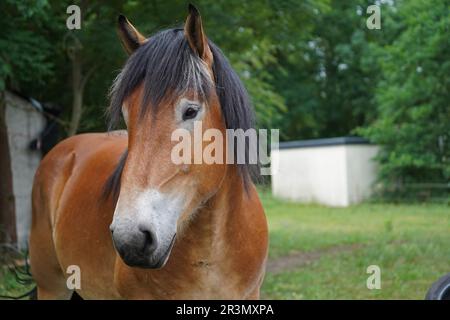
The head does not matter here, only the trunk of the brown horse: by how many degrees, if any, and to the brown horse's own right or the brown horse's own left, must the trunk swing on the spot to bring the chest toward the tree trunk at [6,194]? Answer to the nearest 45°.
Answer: approximately 135° to the brown horse's own left

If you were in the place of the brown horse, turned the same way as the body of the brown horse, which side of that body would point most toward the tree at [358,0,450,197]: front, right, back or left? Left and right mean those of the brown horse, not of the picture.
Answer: left

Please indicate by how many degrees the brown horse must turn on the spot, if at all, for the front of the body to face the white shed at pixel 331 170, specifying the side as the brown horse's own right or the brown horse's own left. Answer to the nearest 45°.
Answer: approximately 135° to the brown horse's own left

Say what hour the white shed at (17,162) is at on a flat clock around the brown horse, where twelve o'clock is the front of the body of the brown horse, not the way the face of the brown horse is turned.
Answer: The white shed is roughly at 7 o'clock from the brown horse.

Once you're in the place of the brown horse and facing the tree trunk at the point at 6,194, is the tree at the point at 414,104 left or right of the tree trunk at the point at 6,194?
right

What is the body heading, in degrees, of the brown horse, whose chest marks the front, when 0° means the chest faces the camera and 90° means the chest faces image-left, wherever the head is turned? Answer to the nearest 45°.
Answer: approximately 315°
